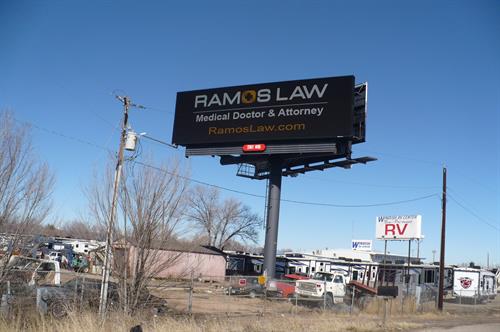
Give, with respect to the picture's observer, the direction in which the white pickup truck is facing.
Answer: facing the viewer and to the left of the viewer

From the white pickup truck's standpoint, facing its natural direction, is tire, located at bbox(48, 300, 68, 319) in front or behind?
in front
